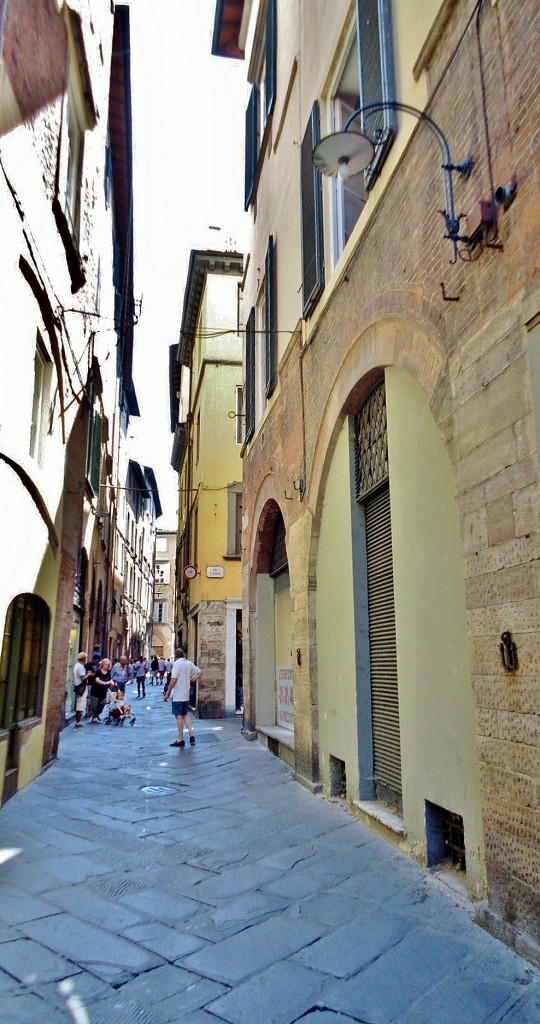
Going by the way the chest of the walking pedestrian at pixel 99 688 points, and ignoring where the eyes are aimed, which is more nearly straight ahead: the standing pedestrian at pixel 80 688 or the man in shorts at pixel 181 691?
the man in shorts

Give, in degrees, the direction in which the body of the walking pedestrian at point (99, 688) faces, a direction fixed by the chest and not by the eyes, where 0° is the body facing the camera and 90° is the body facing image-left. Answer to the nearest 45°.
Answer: approximately 315°

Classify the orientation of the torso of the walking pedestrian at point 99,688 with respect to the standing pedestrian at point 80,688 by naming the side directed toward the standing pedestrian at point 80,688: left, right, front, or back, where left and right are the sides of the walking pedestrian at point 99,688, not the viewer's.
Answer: right

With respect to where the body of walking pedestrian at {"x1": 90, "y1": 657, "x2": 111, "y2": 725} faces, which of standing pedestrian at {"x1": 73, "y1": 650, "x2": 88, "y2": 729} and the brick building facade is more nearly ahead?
the brick building facade

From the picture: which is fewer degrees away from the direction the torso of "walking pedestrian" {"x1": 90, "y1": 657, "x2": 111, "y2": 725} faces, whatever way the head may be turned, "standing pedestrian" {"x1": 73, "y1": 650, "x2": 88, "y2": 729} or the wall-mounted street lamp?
the wall-mounted street lamp
